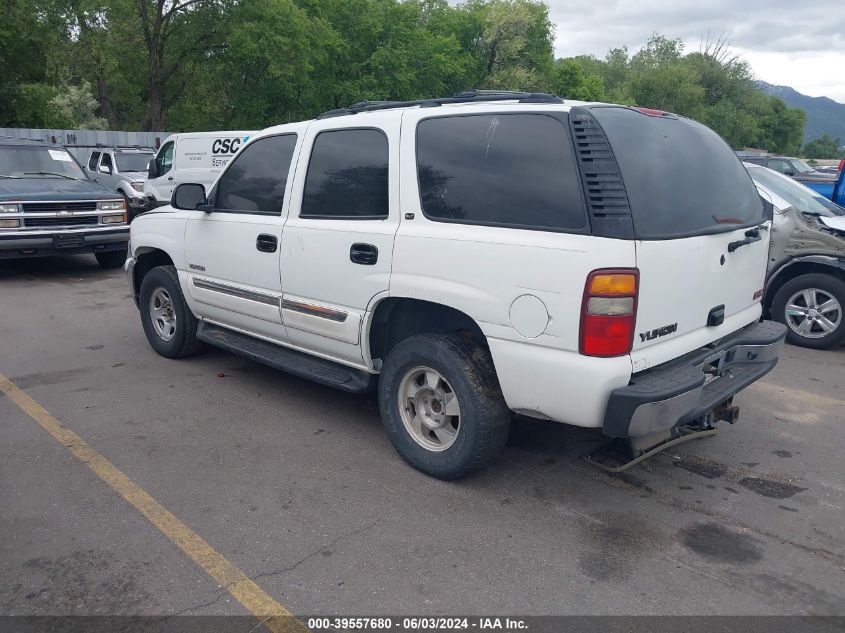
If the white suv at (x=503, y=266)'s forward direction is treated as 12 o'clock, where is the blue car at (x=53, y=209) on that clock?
The blue car is roughly at 12 o'clock from the white suv.

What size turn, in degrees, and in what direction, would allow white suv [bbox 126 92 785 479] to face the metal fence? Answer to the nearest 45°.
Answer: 0° — it already faces it

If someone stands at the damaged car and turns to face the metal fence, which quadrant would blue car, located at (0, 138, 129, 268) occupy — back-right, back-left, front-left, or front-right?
front-left

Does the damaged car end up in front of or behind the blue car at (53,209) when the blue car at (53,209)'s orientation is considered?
in front

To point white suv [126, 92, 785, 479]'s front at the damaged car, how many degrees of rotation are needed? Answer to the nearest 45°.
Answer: approximately 90° to its right

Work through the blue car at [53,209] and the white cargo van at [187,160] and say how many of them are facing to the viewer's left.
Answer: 1

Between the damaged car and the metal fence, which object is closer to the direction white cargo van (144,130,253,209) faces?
the metal fence

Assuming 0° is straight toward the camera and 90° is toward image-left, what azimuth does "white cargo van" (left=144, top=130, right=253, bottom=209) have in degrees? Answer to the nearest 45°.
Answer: approximately 90°

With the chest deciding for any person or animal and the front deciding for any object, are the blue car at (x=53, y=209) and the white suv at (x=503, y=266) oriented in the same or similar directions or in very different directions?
very different directions

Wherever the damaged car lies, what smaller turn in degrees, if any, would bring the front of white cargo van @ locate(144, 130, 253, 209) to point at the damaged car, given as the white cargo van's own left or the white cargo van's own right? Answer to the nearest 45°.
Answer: approximately 135° to the white cargo van's own left

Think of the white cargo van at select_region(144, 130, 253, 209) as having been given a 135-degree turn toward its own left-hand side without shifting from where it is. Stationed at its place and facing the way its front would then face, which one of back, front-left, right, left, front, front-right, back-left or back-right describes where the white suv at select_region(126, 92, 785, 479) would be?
front-right
